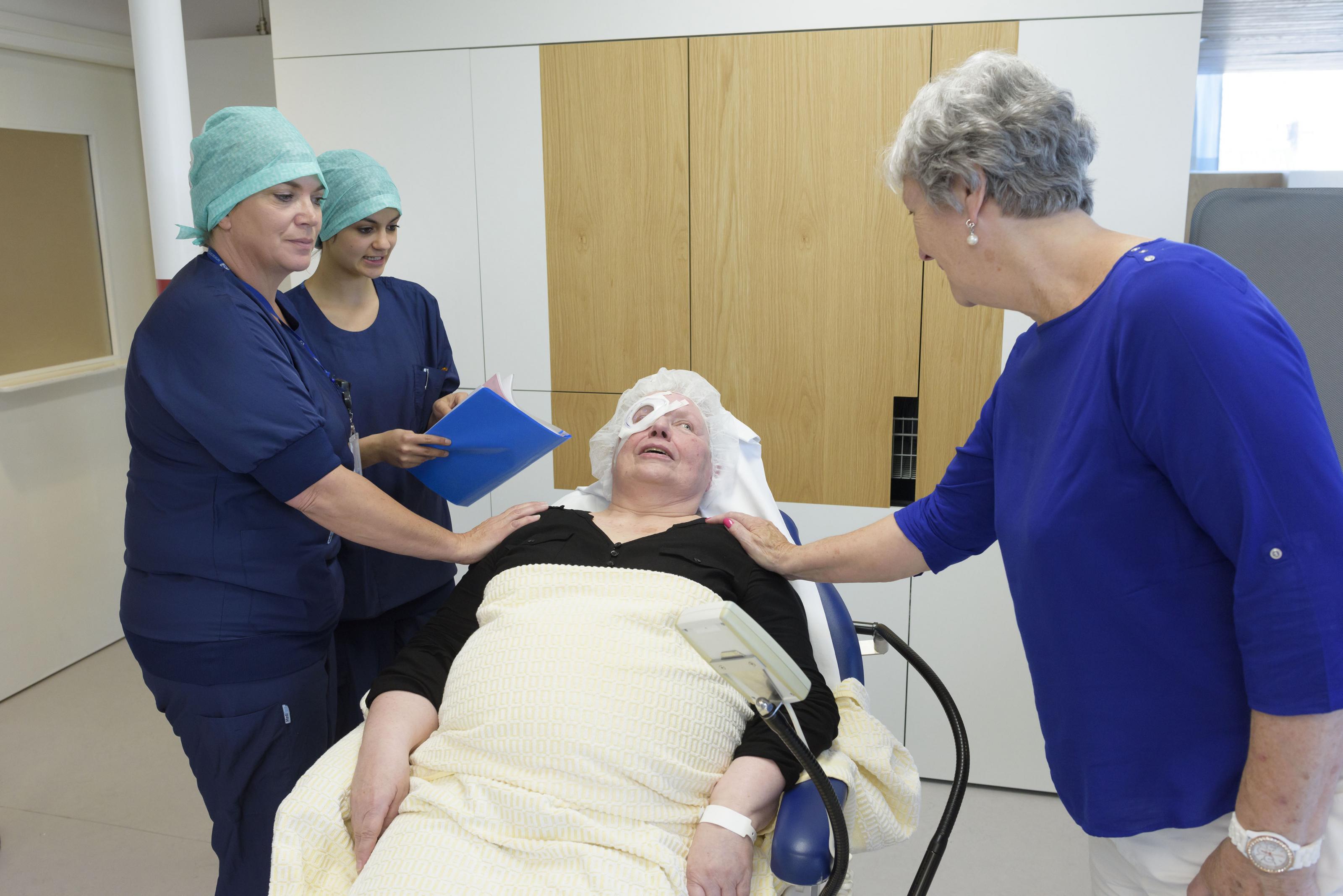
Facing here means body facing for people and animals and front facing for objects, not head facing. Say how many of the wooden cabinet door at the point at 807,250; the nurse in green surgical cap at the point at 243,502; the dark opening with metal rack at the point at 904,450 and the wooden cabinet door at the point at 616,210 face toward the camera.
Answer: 3

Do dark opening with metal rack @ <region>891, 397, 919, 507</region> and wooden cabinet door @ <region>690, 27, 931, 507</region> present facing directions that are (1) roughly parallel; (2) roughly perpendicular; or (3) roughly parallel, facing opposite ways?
roughly parallel

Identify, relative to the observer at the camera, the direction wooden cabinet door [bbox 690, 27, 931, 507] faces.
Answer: facing the viewer

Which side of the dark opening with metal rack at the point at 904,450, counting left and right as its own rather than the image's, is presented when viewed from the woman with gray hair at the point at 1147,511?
front

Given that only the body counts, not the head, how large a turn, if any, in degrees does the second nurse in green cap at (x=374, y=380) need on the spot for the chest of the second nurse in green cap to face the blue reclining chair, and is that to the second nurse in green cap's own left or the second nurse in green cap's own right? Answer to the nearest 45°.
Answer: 0° — they already face it

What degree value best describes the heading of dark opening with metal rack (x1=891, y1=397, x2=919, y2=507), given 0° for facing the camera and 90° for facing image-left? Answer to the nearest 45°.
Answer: approximately 0°

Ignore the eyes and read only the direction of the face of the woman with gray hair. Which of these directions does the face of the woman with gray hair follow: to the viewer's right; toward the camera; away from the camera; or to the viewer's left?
to the viewer's left

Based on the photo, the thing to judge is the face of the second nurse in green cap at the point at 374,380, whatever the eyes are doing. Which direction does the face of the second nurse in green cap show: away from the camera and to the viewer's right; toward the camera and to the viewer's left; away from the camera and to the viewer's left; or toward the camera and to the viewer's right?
toward the camera and to the viewer's right

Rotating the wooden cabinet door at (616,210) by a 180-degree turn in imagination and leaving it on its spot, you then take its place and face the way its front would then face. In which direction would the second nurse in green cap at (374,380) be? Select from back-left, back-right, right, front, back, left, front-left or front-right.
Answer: back-left

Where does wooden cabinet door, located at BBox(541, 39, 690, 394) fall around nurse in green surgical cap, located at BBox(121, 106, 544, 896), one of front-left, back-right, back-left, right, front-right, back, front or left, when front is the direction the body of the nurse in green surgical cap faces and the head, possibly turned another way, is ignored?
front-left

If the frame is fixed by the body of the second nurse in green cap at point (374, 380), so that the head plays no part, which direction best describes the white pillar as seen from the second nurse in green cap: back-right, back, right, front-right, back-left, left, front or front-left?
back

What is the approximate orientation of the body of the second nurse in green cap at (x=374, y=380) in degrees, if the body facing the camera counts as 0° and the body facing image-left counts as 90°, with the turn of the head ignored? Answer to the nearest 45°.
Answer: approximately 315°
